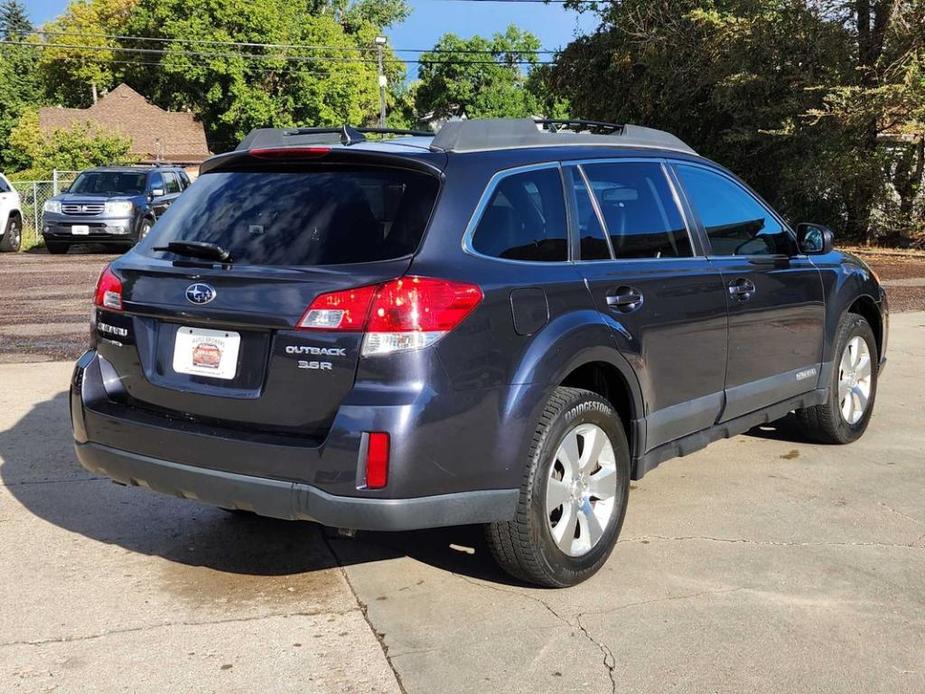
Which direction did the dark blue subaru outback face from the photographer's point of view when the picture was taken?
facing away from the viewer and to the right of the viewer

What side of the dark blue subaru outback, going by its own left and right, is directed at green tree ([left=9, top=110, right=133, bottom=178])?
left

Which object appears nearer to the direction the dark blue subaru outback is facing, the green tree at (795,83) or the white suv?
the green tree

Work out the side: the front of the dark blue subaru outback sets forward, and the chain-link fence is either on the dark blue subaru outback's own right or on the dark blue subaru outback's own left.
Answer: on the dark blue subaru outback's own left

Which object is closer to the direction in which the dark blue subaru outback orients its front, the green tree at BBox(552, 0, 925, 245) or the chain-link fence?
the green tree

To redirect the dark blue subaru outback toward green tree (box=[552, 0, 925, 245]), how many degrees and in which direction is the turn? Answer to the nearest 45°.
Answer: approximately 45° to its left

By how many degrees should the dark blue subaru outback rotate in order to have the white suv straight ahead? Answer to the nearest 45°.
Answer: approximately 90° to its left
